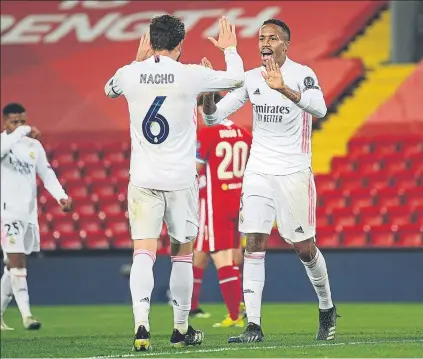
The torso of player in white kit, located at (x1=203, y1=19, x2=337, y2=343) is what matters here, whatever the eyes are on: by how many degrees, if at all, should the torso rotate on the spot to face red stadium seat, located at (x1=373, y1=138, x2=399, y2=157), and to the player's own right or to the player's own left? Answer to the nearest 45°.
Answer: approximately 135° to the player's own right

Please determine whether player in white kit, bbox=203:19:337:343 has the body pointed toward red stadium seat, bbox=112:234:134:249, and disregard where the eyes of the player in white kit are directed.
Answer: no

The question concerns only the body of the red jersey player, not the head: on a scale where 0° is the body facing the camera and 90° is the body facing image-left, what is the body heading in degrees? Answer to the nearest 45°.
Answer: approximately 135°

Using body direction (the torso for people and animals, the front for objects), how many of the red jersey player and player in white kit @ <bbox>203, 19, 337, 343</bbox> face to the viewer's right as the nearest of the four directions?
0

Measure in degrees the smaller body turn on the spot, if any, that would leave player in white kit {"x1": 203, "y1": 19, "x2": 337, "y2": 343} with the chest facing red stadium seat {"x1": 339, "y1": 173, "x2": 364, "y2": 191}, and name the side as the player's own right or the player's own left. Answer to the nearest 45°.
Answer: approximately 135° to the player's own right

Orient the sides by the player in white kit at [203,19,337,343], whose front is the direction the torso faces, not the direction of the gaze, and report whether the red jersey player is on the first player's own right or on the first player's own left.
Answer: on the first player's own right

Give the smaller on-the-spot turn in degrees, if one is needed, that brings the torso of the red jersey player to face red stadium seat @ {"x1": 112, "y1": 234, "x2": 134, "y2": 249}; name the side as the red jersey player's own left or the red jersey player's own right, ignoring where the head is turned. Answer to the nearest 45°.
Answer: approximately 45° to the red jersey player's own right

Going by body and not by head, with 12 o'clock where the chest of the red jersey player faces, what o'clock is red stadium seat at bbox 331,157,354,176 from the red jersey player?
The red stadium seat is roughly at 2 o'clock from the red jersey player.

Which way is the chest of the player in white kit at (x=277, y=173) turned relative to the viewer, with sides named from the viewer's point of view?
facing the viewer and to the left of the viewer

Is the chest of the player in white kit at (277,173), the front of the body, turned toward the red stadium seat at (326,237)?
no

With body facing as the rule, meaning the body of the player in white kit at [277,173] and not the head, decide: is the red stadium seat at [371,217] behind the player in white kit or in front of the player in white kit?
behind

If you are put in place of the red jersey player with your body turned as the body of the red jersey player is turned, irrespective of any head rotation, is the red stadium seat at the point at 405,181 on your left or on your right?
on your right

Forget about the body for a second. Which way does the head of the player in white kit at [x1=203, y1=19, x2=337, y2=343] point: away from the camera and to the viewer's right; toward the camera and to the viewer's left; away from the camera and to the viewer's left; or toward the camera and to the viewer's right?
toward the camera and to the viewer's left
